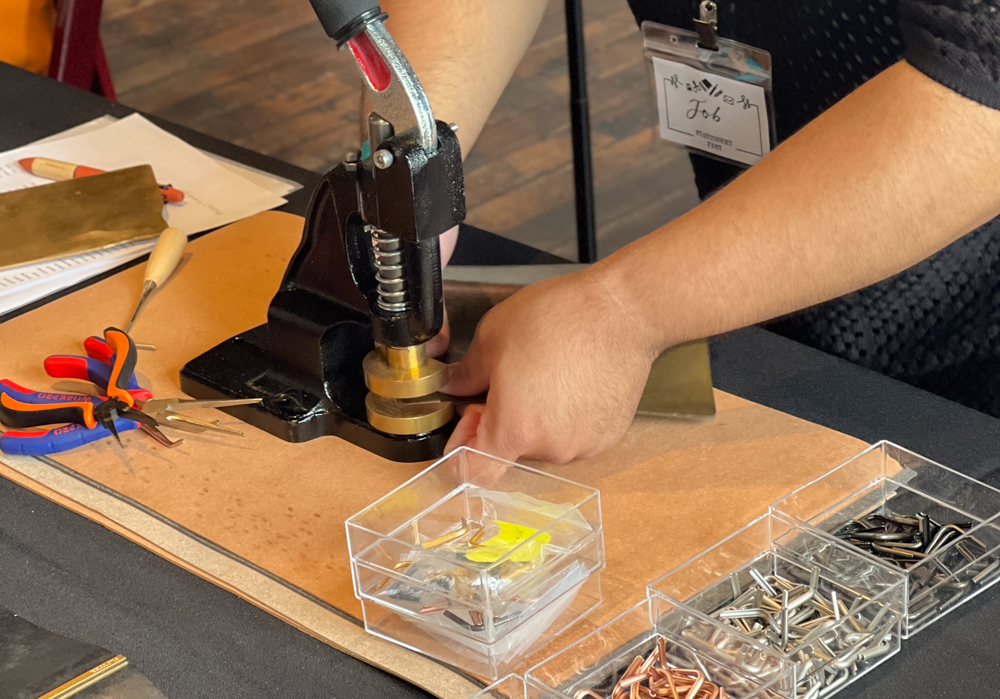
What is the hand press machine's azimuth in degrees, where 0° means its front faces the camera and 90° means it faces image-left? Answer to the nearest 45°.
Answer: approximately 315°

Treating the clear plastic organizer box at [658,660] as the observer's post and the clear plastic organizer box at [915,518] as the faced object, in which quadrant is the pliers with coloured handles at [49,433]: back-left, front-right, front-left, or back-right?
back-left

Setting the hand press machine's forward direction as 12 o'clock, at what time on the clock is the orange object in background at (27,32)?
The orange object in background is roughly at 7 o'clock from the hand press machine.

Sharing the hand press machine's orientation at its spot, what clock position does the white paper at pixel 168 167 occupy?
The white paper is roughly at 7 o'clock from the hand press machine.
